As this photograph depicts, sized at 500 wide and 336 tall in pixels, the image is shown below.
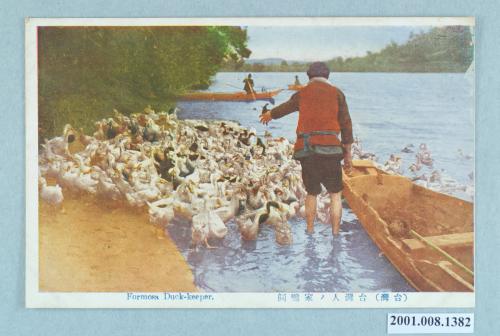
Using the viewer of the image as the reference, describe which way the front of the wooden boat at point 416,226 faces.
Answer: facing away from the viewer and to the left of the viewer

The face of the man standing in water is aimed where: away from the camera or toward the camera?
away from the camera

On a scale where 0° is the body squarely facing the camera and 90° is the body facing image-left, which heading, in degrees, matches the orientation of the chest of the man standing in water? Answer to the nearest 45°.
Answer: approximately 180°
